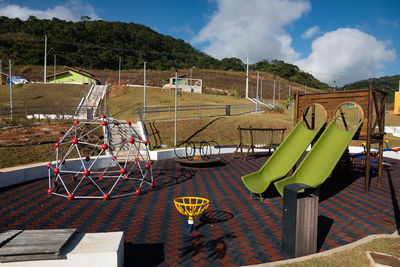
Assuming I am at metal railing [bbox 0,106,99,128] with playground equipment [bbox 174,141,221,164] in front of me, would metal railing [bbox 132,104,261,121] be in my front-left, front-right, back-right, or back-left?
front-left

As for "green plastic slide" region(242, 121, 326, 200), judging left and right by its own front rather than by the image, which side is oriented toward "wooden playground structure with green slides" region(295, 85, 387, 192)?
back

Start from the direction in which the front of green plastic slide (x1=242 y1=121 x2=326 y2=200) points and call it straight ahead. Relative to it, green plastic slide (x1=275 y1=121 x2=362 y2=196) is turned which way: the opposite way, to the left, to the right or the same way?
the same way

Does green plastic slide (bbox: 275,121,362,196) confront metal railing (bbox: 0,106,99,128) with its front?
no

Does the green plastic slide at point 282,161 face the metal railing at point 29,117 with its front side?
no

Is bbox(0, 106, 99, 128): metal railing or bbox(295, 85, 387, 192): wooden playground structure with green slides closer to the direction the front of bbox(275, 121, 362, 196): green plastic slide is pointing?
the metal railing

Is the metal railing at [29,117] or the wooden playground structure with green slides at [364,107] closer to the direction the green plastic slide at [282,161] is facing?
the metal railing

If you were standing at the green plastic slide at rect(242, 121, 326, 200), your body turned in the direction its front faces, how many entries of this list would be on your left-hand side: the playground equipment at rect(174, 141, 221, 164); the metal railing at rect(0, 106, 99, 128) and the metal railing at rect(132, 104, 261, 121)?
0

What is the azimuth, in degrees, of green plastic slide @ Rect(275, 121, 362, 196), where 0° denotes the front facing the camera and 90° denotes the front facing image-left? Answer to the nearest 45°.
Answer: approximately 45°

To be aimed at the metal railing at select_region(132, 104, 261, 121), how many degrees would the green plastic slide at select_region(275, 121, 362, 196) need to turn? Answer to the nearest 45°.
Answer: approximately 90° to its right

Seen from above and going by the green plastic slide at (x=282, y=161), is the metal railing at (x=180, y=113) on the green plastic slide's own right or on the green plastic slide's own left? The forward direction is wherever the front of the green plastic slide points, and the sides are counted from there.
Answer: on the green plastic slide's own right

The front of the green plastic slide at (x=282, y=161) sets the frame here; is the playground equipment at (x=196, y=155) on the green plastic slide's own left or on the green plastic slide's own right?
on the green plastic slide's own right

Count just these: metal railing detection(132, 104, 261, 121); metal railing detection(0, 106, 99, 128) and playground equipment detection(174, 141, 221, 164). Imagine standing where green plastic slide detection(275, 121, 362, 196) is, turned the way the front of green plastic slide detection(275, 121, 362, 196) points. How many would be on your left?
0

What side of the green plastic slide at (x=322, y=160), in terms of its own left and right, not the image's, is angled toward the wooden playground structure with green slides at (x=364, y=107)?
back
